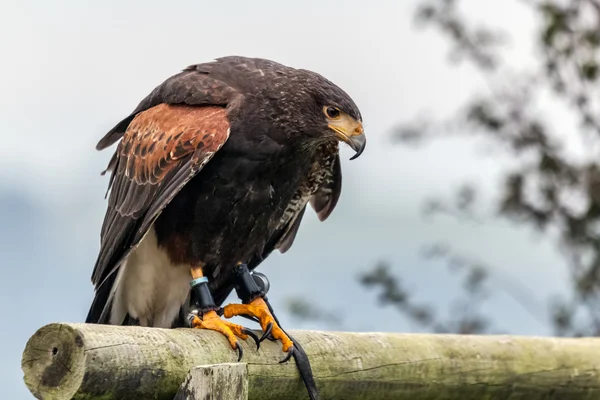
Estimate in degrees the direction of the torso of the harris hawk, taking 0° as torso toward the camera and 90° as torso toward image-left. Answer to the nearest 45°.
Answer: approximately 315°
